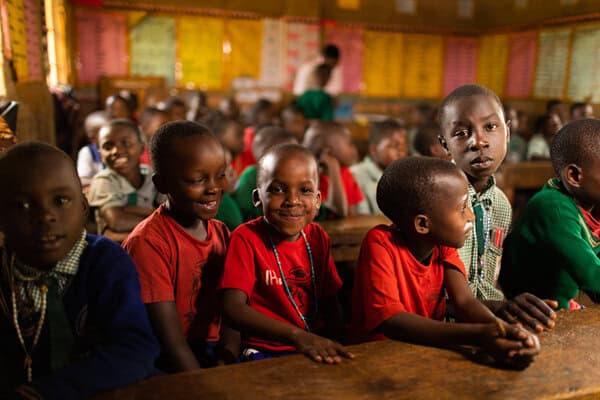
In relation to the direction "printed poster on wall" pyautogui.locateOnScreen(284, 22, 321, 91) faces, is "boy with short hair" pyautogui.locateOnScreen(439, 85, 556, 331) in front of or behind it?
in front

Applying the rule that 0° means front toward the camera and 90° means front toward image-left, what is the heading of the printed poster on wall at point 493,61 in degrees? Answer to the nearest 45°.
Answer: approximately 45°

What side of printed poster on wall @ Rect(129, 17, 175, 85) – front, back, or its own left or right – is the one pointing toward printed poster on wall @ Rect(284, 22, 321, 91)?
left

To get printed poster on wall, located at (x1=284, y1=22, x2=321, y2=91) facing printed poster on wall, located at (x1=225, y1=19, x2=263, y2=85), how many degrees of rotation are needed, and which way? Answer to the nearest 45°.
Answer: approximately 90° to its right

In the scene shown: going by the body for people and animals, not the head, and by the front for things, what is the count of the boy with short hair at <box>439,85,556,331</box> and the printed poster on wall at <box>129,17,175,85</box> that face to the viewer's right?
0

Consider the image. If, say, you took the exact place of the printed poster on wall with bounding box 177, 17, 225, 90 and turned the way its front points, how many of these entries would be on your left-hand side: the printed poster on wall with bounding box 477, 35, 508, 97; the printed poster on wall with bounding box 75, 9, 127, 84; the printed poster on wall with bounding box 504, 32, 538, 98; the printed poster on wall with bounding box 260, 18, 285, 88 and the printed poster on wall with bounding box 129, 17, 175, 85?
3

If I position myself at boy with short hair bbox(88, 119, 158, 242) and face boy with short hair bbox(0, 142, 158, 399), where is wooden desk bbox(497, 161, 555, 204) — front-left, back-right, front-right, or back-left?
back-left

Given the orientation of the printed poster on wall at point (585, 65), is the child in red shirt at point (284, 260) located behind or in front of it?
in front

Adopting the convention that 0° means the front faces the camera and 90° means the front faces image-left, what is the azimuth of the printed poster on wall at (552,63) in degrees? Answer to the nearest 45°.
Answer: approximately 45°

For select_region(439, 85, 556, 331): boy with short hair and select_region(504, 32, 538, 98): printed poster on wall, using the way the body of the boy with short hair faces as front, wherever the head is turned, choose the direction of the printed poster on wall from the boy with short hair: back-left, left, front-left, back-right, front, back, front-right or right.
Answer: back
